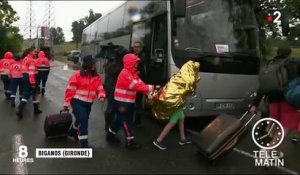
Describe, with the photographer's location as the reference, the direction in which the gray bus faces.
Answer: facing the viewer and to the right of the viewer

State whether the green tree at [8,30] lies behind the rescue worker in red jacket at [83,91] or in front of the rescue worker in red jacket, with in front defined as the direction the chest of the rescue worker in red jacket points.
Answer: behind

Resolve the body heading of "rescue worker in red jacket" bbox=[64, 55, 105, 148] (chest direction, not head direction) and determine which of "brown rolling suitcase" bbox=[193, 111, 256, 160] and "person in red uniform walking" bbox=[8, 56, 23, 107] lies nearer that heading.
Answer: the brown rolling suitcase

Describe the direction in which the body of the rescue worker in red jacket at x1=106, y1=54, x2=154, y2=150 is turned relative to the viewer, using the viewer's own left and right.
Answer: facing to the right of the viewer

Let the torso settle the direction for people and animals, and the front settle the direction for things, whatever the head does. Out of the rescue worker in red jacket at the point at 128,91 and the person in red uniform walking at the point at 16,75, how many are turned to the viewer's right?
1

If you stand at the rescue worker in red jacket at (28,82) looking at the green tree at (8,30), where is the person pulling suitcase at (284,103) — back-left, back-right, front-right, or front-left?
back-right

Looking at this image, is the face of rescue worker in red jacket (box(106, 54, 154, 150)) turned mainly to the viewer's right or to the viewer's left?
to the viewer's right
